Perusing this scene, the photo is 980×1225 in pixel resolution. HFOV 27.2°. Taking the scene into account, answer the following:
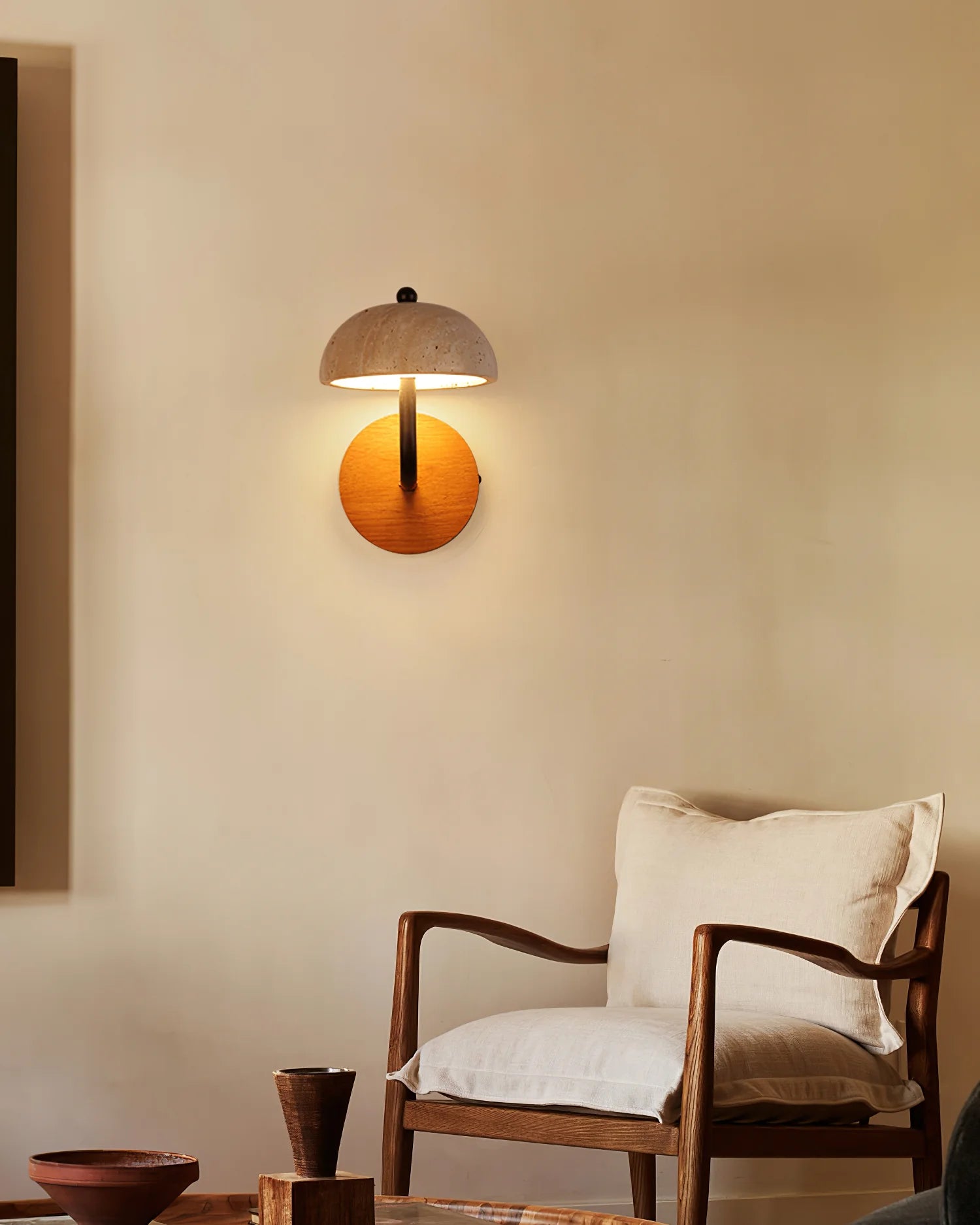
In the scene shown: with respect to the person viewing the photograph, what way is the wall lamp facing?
facing the viewer

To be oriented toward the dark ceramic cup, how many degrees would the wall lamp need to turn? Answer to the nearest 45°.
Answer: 0° — it already faces it

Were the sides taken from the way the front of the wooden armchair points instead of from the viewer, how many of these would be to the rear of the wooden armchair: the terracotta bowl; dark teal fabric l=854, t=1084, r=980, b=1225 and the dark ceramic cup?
0

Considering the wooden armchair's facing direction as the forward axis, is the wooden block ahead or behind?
ahead

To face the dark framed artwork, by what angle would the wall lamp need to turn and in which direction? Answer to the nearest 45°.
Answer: approximately 90° to its right

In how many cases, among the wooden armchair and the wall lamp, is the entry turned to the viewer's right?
0

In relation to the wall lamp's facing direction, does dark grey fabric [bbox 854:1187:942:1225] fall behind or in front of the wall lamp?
in front

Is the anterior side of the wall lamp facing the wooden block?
yes

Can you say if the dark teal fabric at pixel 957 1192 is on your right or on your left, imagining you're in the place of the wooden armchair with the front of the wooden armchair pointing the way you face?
on your left

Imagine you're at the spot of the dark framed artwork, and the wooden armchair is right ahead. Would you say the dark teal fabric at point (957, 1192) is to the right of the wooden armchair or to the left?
right

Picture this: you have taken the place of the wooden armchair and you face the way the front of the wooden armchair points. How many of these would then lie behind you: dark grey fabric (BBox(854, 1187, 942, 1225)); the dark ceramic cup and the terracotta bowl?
0

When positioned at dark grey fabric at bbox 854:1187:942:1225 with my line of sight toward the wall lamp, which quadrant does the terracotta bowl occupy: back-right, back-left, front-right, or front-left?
front-left

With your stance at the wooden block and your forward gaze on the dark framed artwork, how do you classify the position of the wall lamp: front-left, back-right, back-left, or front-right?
front-right
